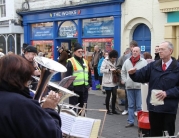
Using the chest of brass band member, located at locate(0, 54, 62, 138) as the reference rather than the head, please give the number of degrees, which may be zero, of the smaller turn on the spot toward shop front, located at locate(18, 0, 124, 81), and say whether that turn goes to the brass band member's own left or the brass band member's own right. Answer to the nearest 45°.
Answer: approximately 45° to the brass band member's own left

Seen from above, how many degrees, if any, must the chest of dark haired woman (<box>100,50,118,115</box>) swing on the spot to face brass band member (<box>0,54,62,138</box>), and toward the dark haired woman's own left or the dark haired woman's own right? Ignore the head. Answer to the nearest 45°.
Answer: approximately 45° to the dark haired woman's own right

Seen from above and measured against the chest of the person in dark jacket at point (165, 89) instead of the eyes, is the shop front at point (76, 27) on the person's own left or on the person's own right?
on the person's own right

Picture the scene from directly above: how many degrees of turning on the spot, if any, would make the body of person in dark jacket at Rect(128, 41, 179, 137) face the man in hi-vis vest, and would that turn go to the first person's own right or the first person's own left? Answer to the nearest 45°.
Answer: approximately 90° to the first person's own right

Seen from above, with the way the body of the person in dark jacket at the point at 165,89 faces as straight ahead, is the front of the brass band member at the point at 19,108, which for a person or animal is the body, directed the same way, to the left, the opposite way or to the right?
the opposite way

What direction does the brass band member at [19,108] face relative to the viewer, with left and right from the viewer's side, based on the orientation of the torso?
facing away from the viewer and to the right of the viewer

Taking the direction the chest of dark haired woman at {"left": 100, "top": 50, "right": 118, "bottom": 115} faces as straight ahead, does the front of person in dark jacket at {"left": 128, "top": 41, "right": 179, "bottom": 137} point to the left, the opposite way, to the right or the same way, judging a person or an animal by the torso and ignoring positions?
to the right

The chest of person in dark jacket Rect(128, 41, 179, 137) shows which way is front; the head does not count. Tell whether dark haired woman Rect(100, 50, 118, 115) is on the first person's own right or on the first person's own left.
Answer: on the first person's own right

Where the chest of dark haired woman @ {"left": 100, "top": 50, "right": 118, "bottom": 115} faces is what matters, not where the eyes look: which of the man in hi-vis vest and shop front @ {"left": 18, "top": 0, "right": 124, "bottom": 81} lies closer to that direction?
the man in hi-vis vest
